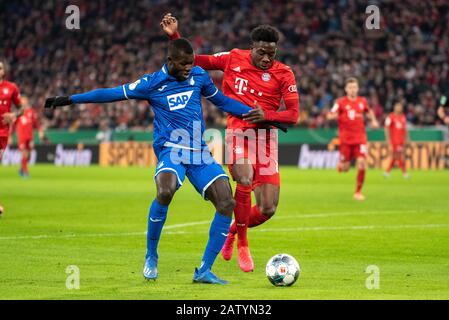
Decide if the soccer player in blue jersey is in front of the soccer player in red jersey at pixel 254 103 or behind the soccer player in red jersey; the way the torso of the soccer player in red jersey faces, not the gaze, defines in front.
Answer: in front

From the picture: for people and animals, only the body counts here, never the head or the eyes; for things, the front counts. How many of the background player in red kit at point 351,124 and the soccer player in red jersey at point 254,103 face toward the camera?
2

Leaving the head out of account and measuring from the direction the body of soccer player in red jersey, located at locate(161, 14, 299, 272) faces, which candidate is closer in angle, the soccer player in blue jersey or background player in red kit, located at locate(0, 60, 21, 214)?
the soccer player in blue jersey

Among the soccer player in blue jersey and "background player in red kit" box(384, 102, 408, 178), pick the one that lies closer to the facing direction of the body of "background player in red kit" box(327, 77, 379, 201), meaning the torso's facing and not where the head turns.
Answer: the soccer player in blue jersey

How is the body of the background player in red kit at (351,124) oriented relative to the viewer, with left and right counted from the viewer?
facing the viewer

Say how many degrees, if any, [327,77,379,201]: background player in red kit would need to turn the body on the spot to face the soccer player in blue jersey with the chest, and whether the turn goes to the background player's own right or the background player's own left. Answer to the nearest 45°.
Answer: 0° — they already face them

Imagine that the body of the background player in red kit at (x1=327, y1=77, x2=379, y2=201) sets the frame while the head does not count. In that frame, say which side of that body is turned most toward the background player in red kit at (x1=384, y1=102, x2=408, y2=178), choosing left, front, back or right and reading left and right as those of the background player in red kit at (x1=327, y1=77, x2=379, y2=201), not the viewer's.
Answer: back

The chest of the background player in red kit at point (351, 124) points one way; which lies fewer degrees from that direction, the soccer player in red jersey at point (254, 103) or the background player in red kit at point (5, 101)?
the soccer player in red jersey

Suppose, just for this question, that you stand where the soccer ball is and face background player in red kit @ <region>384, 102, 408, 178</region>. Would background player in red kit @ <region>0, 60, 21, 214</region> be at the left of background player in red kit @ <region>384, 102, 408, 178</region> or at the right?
left

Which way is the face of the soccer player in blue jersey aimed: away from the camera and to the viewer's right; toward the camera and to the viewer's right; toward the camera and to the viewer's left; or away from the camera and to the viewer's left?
toward the camera and to the viewer's right

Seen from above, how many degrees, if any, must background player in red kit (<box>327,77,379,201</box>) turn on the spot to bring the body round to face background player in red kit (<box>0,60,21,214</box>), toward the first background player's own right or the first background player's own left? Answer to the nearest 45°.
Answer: approximately 45° to the first background player's own right

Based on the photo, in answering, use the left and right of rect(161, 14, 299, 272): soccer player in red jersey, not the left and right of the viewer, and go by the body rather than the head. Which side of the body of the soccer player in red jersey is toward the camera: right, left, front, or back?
front

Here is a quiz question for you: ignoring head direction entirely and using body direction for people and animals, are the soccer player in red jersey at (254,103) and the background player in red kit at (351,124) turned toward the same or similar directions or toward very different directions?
same or similar directions

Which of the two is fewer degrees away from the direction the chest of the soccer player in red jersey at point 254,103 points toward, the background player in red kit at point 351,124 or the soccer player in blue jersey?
the soccer player in blue jersey
